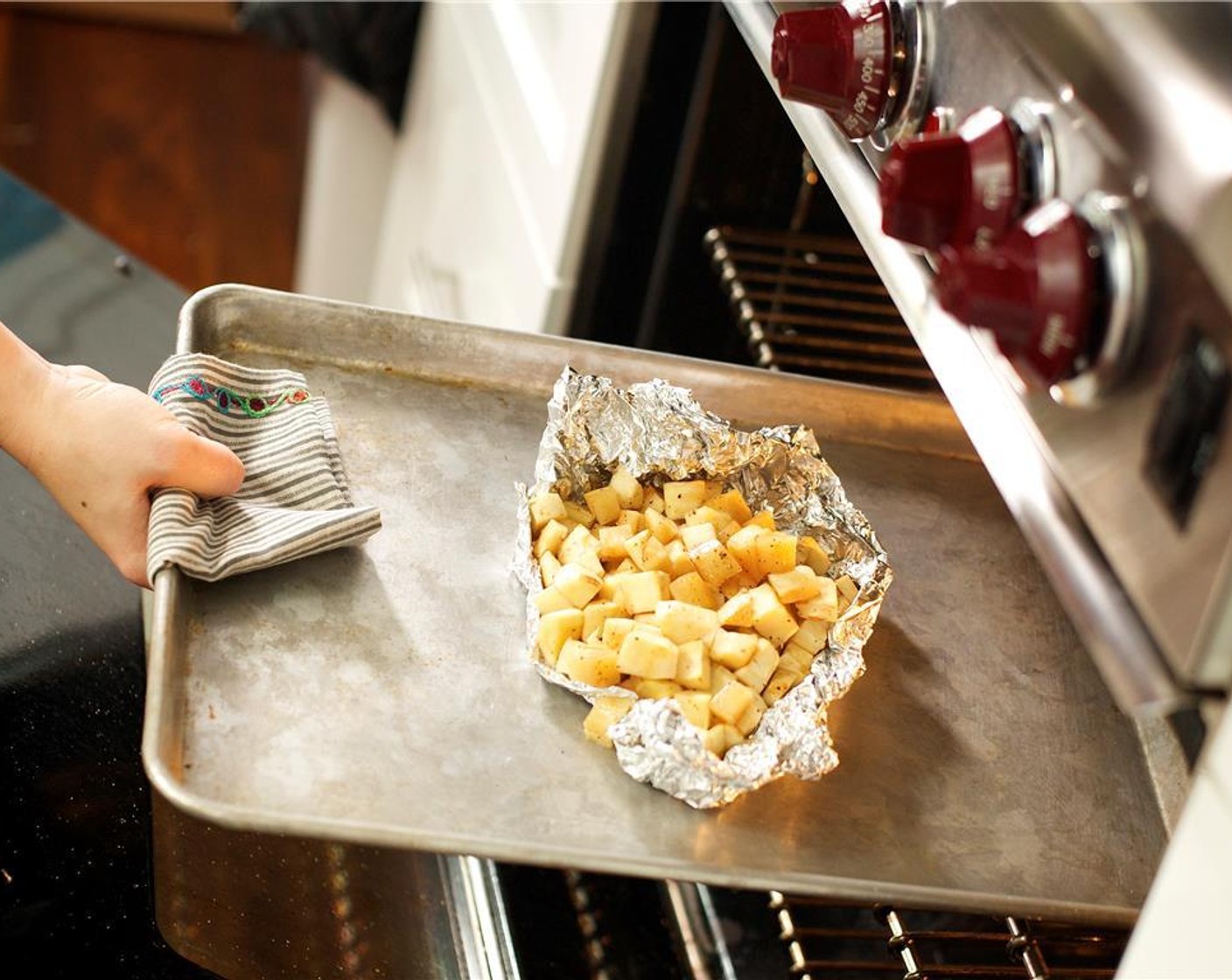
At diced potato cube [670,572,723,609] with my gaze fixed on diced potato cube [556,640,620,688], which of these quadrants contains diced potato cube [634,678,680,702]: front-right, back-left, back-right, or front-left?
front-left

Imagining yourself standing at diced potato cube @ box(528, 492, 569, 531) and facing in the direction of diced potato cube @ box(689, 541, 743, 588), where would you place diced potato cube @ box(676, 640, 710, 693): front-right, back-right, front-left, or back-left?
front-right

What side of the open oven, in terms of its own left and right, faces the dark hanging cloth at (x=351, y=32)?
right

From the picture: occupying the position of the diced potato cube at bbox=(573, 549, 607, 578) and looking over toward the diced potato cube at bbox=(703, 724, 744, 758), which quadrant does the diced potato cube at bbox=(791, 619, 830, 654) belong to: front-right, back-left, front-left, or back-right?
front-left

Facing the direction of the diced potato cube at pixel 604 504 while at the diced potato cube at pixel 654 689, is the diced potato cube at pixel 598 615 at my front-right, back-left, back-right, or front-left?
front-left

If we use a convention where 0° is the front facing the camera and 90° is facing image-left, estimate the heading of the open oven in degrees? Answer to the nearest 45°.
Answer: approximately 45°
